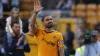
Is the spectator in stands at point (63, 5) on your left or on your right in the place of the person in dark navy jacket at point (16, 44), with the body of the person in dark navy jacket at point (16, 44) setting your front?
on your left

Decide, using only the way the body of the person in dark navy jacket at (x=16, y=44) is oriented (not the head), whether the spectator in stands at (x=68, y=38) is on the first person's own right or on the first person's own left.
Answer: on the first person's own left

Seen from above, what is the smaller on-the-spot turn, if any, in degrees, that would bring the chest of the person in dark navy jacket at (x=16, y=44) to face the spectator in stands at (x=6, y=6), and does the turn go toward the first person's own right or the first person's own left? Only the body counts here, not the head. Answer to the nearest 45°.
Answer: approximately 135° to the first person's own left

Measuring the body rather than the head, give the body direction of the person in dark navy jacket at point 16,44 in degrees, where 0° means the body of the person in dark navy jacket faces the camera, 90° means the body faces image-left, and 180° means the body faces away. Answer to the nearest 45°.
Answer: approximately 315°

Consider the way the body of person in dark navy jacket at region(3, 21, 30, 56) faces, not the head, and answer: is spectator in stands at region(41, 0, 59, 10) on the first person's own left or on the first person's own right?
on the first person's own left
